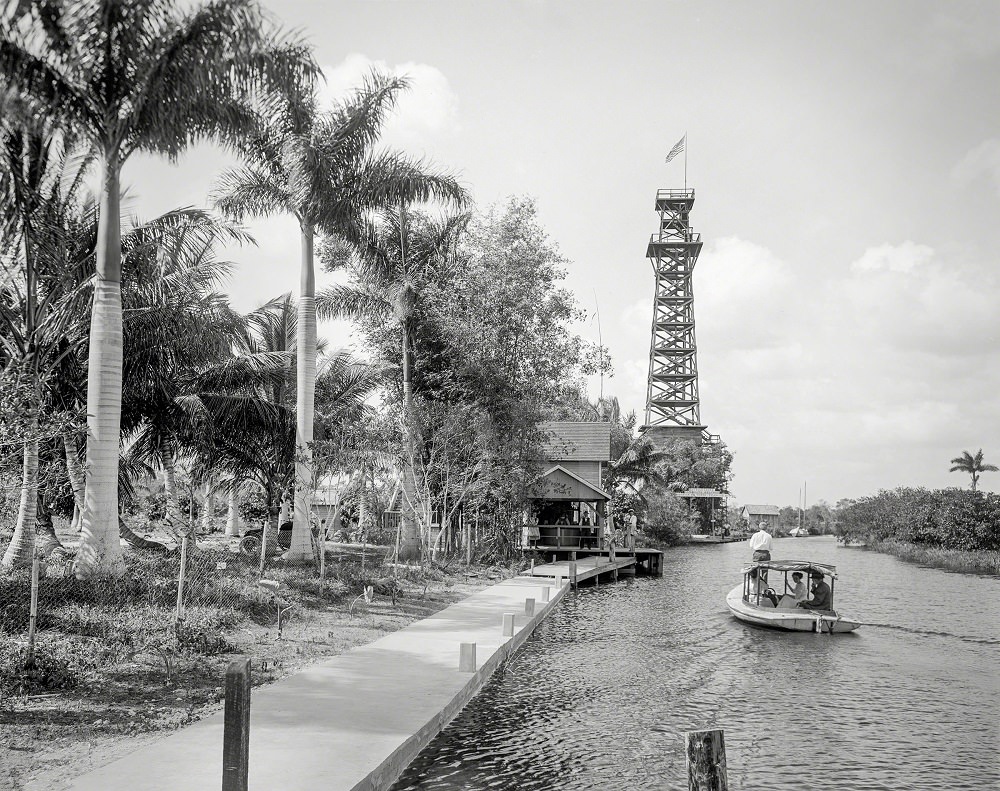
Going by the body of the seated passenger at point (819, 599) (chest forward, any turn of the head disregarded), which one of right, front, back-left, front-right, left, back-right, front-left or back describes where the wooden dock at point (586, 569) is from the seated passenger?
front-right

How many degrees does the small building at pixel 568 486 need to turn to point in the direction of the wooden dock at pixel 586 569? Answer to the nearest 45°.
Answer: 0° — it already faces it

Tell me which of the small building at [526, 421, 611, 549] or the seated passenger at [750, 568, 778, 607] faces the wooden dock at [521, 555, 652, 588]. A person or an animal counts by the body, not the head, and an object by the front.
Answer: the small building

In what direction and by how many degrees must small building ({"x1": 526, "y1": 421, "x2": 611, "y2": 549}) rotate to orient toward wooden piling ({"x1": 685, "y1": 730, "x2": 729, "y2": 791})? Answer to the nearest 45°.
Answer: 0° — it already faces it

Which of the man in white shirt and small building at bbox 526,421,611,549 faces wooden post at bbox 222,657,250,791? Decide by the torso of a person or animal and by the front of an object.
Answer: the small building
